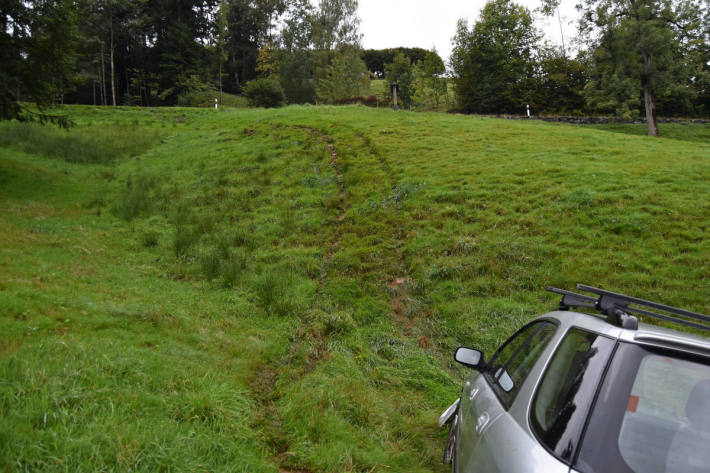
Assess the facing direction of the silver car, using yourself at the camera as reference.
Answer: facing away from the viewer and to the left of the viewer

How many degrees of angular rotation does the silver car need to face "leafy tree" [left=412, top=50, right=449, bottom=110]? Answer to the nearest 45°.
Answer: approximately 45° to its right

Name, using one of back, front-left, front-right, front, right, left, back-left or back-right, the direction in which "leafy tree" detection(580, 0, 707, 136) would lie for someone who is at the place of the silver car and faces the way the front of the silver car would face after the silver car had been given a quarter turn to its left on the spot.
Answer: back-right

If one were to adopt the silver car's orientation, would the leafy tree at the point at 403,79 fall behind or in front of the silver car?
in front

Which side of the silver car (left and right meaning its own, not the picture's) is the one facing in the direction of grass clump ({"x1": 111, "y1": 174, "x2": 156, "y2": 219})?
front

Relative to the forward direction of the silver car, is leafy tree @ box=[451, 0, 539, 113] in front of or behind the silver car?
in front
